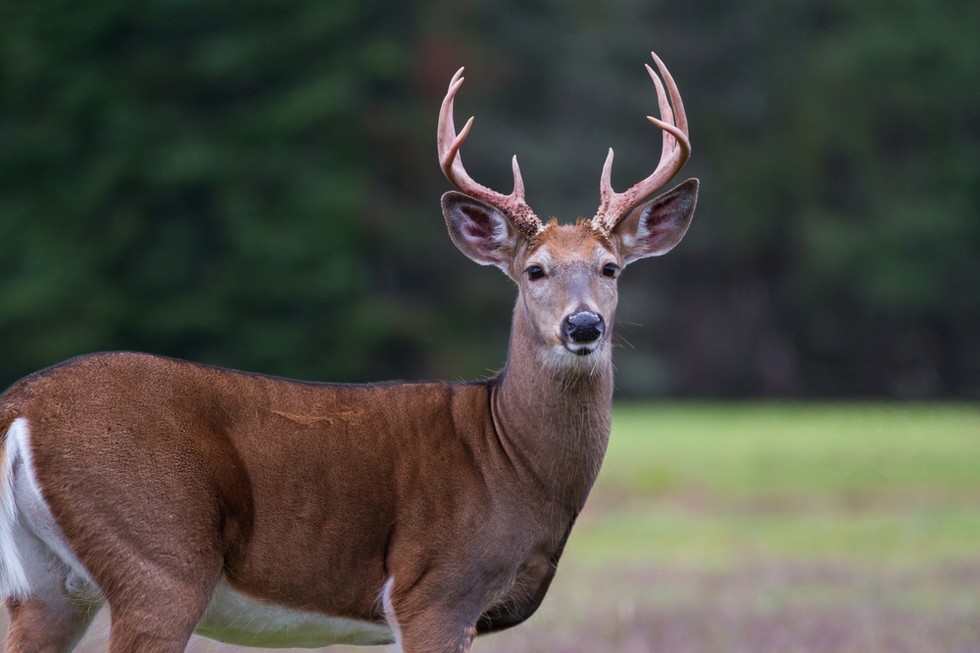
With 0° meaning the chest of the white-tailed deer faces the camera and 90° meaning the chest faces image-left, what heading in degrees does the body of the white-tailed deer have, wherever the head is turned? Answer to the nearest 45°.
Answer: approximately 270°
